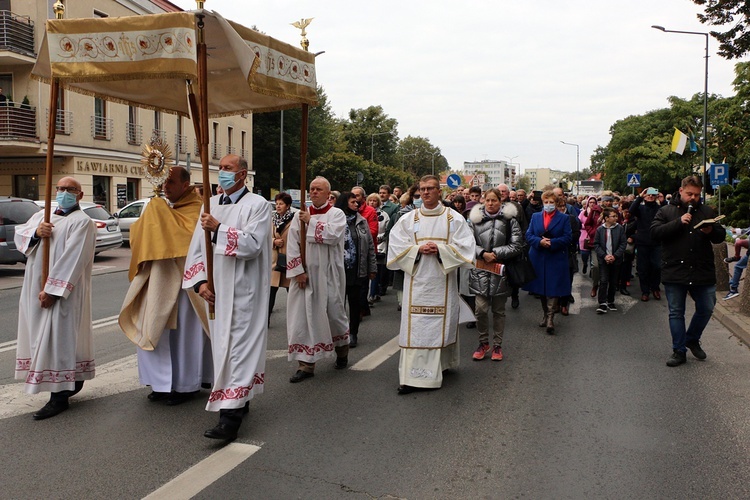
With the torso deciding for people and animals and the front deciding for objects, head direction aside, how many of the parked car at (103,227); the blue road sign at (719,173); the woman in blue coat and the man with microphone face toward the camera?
3

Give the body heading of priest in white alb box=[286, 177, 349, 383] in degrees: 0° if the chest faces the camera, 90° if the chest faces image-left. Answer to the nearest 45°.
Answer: approximately 45°

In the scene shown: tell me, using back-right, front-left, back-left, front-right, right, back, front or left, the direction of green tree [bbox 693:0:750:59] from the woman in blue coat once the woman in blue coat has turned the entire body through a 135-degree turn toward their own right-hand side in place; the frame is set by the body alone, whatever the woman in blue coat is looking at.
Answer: right

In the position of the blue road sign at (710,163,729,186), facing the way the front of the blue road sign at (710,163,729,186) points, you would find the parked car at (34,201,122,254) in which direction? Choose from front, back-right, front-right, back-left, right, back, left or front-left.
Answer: front-right

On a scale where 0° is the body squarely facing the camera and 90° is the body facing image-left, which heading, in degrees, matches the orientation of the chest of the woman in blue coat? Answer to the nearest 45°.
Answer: approximately 0°

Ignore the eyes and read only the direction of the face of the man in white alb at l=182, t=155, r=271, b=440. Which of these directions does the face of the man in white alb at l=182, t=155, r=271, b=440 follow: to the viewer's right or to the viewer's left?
to the viewer's left

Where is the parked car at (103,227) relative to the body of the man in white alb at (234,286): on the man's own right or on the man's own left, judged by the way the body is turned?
on the man's own right

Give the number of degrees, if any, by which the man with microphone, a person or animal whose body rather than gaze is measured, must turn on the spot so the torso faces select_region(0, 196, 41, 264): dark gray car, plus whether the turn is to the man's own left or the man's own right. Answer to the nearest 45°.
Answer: approximately 90° to the man's own right

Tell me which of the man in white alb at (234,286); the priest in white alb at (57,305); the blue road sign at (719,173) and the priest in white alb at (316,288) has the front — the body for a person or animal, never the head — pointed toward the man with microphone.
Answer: the blue road sign
